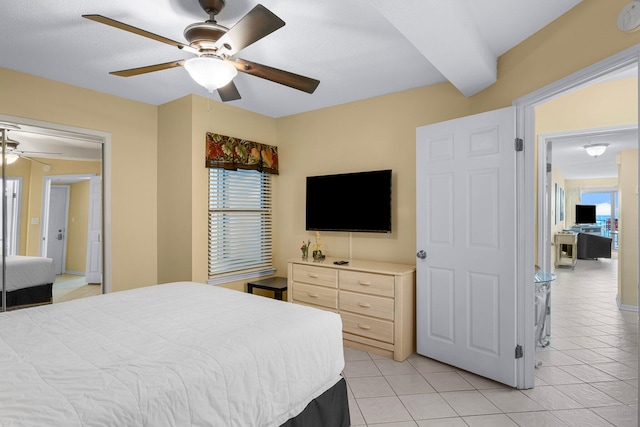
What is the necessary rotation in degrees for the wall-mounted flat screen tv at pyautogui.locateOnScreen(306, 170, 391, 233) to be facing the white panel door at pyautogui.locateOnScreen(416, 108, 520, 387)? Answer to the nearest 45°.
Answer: approximately 90° to its left

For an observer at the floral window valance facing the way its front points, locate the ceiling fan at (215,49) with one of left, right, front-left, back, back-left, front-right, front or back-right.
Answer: front-right

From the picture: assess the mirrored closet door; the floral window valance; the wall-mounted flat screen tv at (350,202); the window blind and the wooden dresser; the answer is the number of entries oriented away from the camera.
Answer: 0

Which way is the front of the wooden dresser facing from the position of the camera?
facing the viewer and to the left of the viewer

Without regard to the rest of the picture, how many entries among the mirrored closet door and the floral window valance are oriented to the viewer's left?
0

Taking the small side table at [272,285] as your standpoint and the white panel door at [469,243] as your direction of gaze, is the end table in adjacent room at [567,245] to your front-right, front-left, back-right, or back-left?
front-left

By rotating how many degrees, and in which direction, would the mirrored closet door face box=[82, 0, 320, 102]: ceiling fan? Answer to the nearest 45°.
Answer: approximately 45° to its right

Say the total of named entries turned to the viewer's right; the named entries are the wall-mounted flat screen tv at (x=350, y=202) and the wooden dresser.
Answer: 0

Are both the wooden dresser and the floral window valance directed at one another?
no

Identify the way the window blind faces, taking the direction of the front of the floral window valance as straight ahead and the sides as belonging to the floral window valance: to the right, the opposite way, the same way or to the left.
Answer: the same way

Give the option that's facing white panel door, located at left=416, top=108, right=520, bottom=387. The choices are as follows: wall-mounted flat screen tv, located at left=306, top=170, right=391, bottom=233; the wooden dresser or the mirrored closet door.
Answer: the mirrored closet door

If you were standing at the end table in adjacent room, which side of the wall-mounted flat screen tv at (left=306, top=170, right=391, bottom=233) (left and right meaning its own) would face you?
back

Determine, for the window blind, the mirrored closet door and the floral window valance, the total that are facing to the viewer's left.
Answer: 0

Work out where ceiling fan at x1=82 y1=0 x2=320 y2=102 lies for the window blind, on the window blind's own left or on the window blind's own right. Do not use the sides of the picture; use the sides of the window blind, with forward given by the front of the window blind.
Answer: on the window blind's own right

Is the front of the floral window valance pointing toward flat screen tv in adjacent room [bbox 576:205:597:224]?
no

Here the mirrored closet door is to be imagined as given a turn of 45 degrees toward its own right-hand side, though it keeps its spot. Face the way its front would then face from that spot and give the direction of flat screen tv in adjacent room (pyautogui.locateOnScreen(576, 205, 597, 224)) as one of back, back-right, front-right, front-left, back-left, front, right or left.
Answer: left

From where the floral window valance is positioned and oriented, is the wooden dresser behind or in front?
in front

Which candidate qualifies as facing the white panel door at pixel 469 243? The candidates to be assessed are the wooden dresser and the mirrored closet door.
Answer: the mirrored closet door
